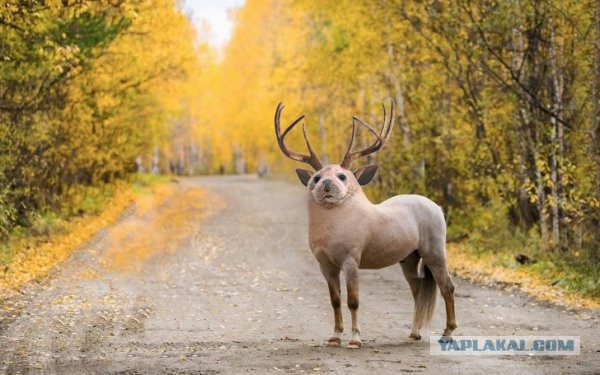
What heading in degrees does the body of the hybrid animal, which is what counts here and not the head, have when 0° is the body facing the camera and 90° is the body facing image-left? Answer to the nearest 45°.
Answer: approximately 45°
